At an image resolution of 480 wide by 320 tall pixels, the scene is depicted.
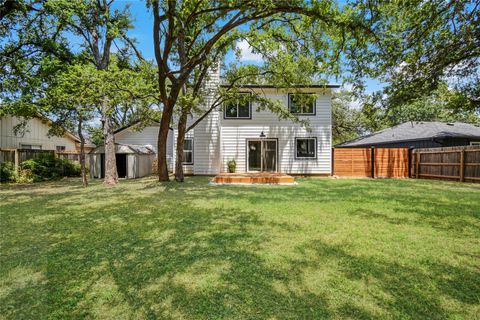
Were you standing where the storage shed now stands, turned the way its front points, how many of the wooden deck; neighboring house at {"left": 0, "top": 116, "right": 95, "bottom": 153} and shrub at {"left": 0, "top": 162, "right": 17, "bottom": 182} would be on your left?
1

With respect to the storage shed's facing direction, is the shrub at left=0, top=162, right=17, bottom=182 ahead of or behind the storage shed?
ahead

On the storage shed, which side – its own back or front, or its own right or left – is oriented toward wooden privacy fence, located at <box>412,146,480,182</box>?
left

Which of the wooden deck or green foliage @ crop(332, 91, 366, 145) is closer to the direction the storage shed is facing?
the wooden deck

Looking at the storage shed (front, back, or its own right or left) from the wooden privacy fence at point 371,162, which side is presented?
left

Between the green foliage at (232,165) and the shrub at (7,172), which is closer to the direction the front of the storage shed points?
the shrub

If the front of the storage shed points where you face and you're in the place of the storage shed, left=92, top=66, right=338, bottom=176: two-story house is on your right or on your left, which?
on your left

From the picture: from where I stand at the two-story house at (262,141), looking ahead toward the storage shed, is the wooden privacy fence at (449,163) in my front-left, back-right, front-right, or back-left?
back-left

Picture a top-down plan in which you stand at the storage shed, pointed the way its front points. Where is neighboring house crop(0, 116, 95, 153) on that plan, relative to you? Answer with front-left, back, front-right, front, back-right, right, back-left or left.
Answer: right

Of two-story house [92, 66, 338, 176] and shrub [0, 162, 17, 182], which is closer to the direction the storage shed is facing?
the shrub
